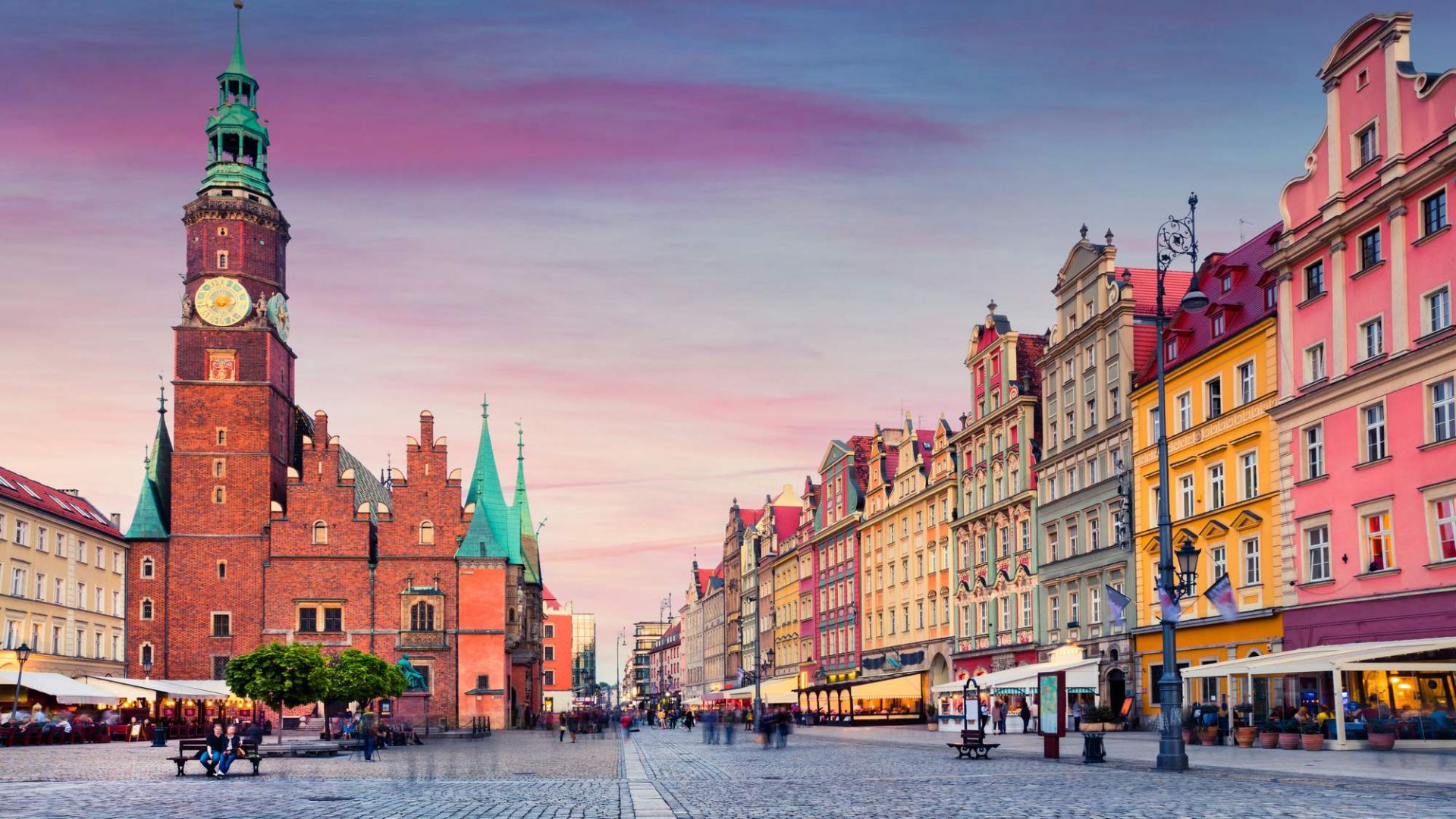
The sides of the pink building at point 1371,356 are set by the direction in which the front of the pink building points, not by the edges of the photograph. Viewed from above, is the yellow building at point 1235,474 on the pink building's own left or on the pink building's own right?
on the pink building's own right

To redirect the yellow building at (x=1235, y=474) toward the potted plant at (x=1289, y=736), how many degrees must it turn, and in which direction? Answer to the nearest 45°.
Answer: approximately 45° to its left

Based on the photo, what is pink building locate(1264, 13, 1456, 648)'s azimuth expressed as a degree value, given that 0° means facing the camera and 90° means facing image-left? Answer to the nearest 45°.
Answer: approximately 45°

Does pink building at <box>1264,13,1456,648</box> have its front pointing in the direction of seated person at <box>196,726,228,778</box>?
yes

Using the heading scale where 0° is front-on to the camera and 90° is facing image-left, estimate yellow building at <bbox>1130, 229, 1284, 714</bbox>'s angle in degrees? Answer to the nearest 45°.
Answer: approximately 45°

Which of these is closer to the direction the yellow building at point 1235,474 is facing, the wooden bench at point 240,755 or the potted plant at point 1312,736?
the wooden bench
